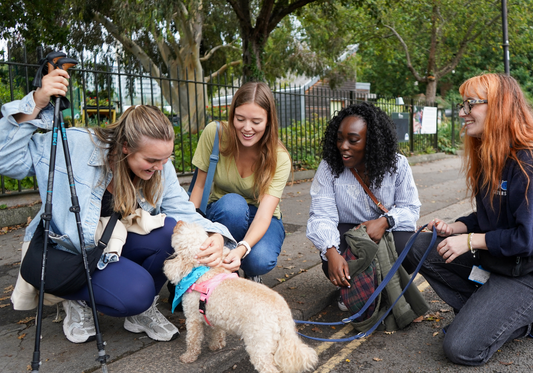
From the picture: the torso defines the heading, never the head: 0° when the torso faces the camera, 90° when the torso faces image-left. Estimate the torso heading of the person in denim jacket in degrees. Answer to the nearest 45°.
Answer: approximately 315°

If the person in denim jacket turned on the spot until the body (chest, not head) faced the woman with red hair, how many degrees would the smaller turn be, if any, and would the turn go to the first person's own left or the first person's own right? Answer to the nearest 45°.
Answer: approximately 45° to the first person's own left

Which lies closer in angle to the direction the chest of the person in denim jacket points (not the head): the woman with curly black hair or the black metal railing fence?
the woman with curly black hair

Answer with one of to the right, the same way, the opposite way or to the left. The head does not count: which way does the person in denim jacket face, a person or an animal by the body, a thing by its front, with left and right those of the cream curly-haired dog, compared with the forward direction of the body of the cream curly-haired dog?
the opposite way

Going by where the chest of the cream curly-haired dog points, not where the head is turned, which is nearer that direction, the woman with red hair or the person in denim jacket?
the person in denim jacket

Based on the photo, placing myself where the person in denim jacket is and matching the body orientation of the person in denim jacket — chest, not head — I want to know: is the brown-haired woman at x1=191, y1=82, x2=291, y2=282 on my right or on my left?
on my left

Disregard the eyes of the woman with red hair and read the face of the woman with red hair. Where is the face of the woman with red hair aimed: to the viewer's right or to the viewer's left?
to the viewer's left

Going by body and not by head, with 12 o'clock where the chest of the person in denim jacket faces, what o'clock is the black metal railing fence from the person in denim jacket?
The black metal railing fence is roughly at 8 o'clock from the person in denim jacket.

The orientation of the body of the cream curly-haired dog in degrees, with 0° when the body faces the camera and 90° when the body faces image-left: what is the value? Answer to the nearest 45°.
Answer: approximately 135°

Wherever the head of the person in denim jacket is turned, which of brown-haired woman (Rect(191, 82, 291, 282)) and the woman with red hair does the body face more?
the woman with red hair

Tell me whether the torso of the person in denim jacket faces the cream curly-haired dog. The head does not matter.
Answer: yes
